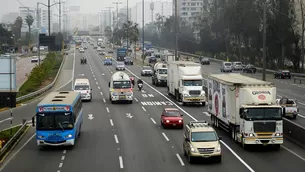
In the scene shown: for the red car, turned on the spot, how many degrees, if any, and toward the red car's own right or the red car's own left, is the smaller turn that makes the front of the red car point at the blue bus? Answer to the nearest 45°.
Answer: approximately 45° to the red car's own right

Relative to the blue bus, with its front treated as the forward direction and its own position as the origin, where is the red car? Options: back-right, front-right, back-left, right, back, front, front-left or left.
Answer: back-left

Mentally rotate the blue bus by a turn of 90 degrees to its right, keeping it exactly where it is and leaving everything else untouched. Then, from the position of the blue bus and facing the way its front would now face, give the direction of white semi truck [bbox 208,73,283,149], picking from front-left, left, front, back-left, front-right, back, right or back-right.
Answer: back

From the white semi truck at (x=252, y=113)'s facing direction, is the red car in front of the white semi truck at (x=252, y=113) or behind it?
behind

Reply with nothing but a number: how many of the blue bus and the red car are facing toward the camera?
2

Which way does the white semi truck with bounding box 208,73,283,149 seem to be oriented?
toward the camera
